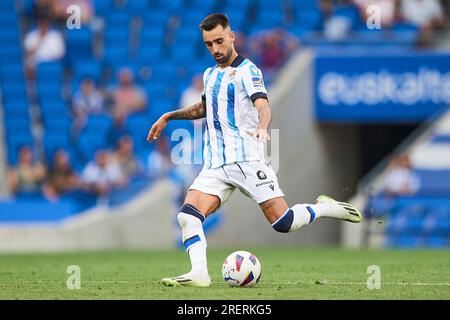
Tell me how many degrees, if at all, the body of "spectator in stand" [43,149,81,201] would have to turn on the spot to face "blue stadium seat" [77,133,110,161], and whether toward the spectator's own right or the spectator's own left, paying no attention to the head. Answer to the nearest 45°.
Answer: approximately 135° to the spectator's own left

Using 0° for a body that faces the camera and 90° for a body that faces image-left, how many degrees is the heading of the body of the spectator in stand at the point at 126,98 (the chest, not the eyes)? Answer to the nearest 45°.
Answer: approximately 0°

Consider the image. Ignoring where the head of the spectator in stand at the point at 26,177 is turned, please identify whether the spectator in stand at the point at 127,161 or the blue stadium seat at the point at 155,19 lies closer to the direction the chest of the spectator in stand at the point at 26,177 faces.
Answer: the spectator in stand

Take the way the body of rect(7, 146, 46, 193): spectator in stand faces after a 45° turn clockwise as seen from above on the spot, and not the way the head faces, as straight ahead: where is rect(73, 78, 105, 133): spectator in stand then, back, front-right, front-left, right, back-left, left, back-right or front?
back

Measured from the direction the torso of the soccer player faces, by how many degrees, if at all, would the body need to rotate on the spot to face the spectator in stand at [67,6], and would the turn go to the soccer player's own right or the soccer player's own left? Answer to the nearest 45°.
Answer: approximately 135° to the soccer player's own right

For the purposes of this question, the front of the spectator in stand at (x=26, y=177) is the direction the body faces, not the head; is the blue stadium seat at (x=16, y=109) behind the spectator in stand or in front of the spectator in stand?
behind

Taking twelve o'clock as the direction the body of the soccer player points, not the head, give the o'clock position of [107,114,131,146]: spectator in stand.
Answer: The spectator in stand is roughly at 4 o'clock from the soccer player.
